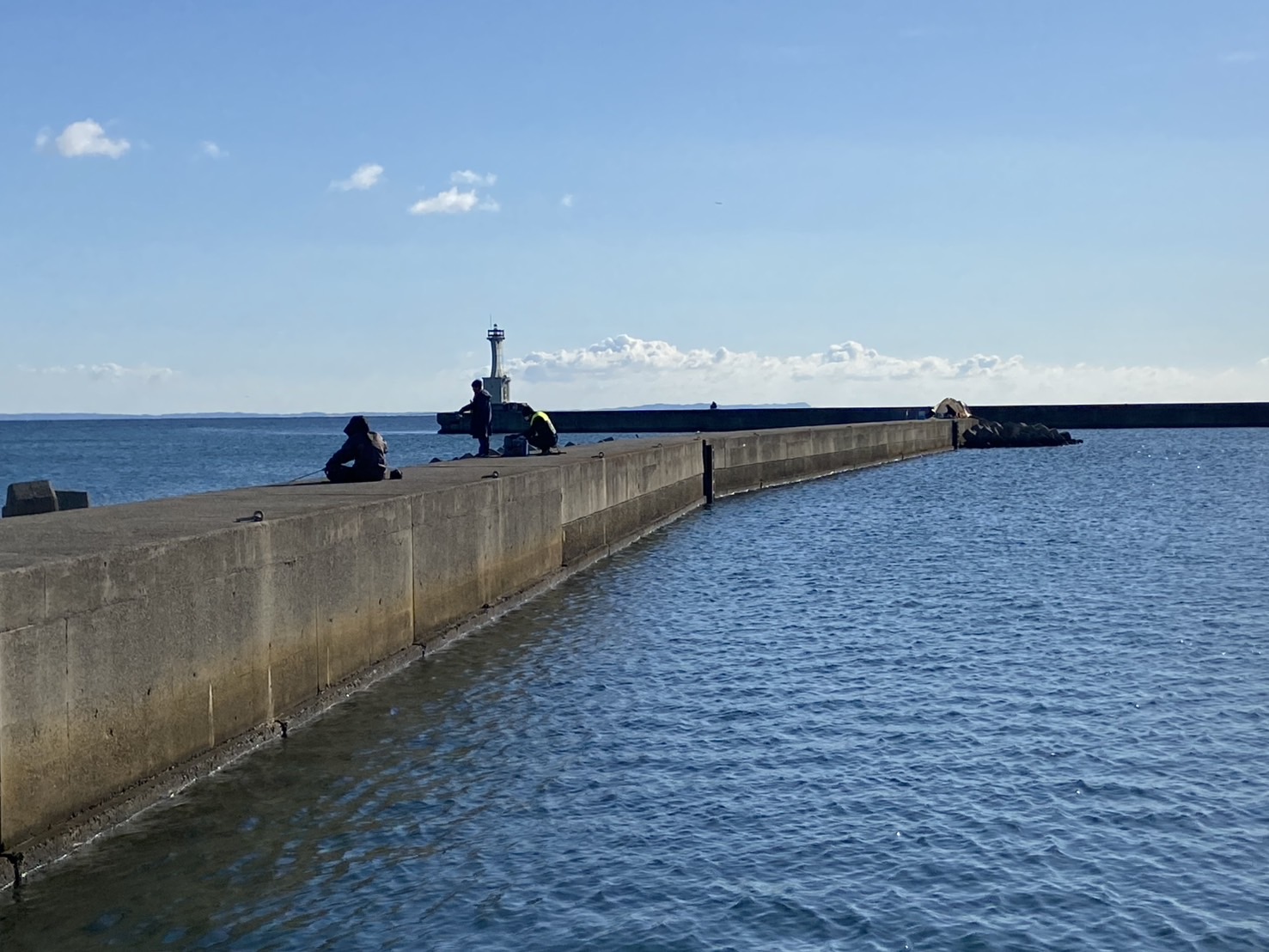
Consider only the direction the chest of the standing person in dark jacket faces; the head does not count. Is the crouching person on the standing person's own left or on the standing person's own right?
on the standing person's own right

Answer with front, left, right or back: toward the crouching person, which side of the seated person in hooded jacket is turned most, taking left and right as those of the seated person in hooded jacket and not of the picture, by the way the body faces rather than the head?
right

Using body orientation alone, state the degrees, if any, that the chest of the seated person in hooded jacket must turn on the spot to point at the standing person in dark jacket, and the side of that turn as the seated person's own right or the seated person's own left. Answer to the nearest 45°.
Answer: approximately 90° to the seated person's own right

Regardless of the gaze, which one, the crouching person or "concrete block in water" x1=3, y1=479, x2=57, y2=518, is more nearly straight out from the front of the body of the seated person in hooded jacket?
the concrete block in water

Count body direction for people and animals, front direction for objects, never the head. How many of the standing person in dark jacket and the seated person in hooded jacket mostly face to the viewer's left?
2

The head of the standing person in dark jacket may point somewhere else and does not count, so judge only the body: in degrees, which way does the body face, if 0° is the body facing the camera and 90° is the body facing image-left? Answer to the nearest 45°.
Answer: approximately 90°

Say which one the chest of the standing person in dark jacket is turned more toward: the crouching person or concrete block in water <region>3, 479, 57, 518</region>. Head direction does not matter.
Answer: the concrete block in water

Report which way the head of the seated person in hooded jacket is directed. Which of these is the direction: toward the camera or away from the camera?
away from the camera

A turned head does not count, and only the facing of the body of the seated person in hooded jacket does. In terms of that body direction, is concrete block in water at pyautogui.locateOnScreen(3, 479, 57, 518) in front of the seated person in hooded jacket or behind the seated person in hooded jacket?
in front

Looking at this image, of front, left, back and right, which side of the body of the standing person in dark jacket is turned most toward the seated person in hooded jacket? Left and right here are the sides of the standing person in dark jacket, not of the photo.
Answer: left

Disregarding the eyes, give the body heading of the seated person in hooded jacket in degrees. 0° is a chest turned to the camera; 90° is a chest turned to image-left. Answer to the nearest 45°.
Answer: approximately 90°

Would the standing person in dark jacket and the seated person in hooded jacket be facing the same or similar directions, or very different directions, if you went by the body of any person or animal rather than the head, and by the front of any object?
same or similar directions
